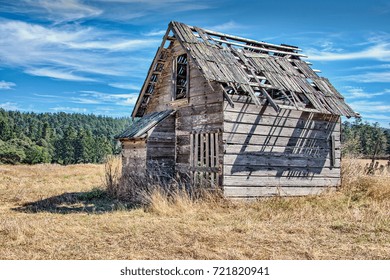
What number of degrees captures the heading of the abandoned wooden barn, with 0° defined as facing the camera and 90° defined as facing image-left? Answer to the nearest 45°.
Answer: approximately 45°
